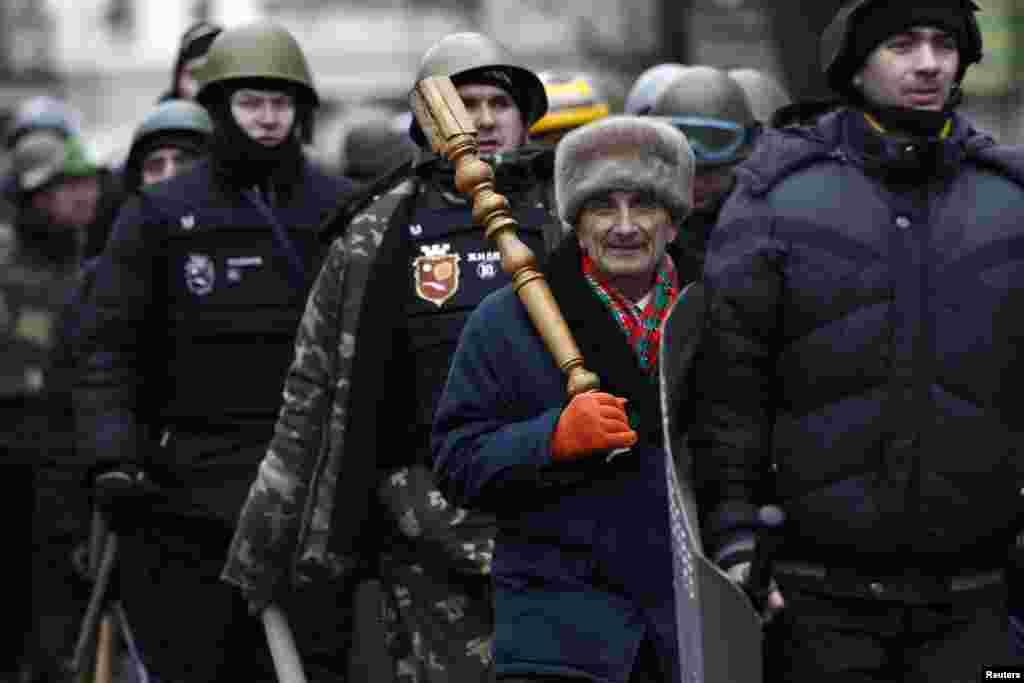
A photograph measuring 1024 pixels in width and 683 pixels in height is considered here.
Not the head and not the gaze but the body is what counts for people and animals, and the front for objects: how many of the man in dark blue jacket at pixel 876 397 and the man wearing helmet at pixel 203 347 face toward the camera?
2

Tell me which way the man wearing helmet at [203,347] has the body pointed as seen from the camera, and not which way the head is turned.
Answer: toward the camera

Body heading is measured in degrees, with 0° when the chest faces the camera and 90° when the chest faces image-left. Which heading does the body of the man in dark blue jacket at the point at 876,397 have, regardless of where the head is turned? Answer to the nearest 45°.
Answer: approximately 0°

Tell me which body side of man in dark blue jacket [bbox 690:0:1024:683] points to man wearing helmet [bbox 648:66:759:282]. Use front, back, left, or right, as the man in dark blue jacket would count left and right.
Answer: back

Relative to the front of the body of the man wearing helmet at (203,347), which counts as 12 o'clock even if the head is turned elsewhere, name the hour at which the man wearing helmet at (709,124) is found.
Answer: the man wearing helmet at (709,124) is roughly at 9 o'clock from the man wearing helmet at (203,347).
